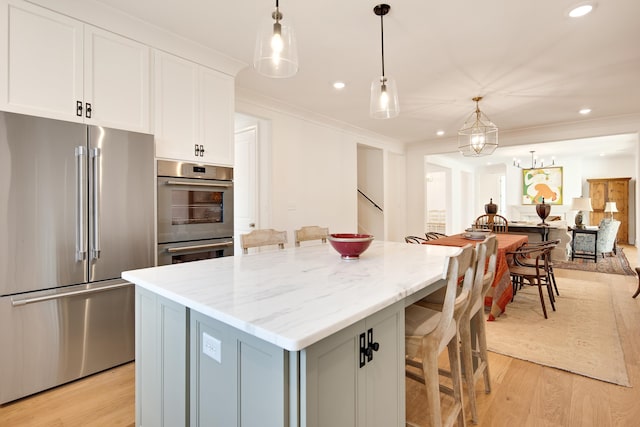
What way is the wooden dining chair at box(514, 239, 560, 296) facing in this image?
to the viewer's left

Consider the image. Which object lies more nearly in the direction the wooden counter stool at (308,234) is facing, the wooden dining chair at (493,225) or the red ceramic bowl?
the red ceramic bowl

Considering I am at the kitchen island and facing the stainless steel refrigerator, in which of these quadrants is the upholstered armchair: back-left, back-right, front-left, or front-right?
back-right

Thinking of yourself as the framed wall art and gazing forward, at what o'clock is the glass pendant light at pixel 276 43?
The glass pendant light is roughly at 12 o'clock from the framed wall art.

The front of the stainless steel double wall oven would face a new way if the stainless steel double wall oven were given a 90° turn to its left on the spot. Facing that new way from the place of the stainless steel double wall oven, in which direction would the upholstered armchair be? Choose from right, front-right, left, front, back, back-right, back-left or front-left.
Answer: front-right

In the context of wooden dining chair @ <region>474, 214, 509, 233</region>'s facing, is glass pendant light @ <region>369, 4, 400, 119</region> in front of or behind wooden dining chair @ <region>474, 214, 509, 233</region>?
in front

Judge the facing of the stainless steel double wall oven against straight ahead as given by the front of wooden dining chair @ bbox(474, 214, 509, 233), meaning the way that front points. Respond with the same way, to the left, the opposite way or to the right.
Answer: to the left

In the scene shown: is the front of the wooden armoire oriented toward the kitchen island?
yes

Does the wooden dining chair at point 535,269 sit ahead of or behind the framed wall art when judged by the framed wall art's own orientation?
ahead

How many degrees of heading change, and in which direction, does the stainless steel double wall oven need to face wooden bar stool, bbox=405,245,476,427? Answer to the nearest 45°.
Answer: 0° — it already faces it

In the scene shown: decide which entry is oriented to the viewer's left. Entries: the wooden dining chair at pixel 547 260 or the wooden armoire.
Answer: the wooden dining chair
